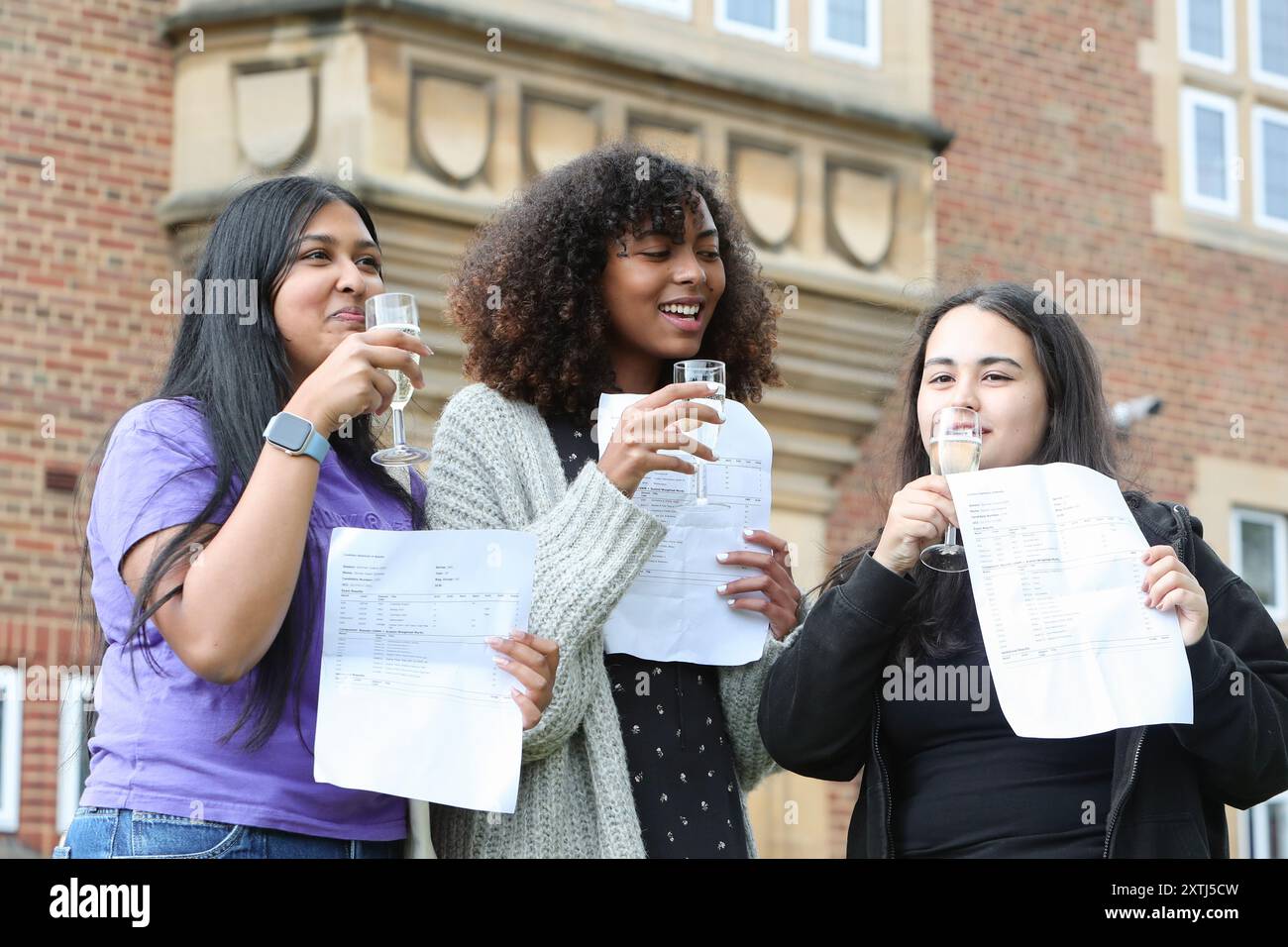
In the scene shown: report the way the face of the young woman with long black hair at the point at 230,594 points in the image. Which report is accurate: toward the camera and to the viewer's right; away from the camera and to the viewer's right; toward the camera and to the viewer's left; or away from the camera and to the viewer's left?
toward the camera and to the viewer's right

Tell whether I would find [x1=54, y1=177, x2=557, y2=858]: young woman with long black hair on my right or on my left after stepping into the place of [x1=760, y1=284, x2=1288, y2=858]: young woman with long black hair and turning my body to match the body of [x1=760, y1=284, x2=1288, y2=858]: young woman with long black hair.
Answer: on my right

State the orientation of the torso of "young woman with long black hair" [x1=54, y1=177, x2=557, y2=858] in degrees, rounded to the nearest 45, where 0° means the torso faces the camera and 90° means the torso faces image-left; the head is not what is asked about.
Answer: approximately 315°
